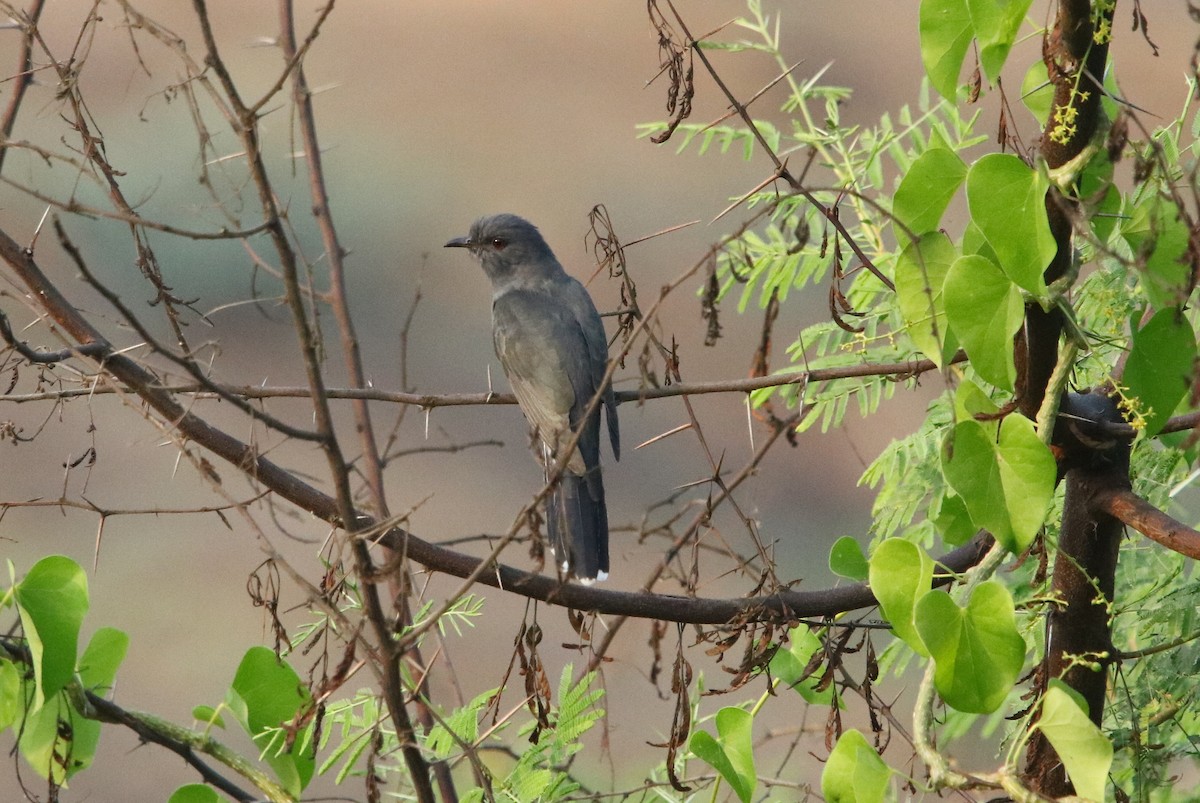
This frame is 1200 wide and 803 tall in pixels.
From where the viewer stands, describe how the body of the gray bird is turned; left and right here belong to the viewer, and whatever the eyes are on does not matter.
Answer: facing away from the viewer and to the left of the viewer
